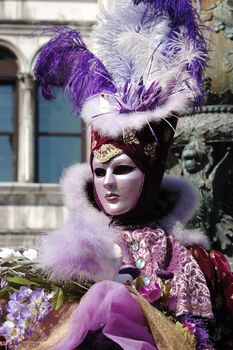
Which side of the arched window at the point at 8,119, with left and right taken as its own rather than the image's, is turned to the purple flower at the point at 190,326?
front

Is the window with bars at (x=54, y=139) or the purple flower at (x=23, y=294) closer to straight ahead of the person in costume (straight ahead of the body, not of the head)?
the purple flower

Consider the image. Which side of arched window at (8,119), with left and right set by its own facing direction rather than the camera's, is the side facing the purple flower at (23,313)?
front

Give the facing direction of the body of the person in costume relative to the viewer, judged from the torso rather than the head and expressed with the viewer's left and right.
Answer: facing the viewer and to the left of the viewer

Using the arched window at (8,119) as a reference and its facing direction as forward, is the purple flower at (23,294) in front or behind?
in front

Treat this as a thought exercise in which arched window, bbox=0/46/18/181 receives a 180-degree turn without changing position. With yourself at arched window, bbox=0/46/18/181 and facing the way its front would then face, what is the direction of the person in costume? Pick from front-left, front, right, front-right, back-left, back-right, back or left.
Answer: back

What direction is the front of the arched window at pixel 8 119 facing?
toward the camera

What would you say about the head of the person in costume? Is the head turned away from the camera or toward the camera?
toward the camera

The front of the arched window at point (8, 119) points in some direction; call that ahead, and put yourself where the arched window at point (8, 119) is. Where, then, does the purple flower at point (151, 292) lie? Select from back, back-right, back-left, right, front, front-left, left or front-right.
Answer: front

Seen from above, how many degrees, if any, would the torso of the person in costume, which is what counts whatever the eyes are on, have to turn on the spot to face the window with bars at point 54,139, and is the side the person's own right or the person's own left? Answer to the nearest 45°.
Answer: approximately 135° to the person's own right

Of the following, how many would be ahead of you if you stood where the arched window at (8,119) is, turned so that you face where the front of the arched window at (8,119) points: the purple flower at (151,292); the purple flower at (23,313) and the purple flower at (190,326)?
3
